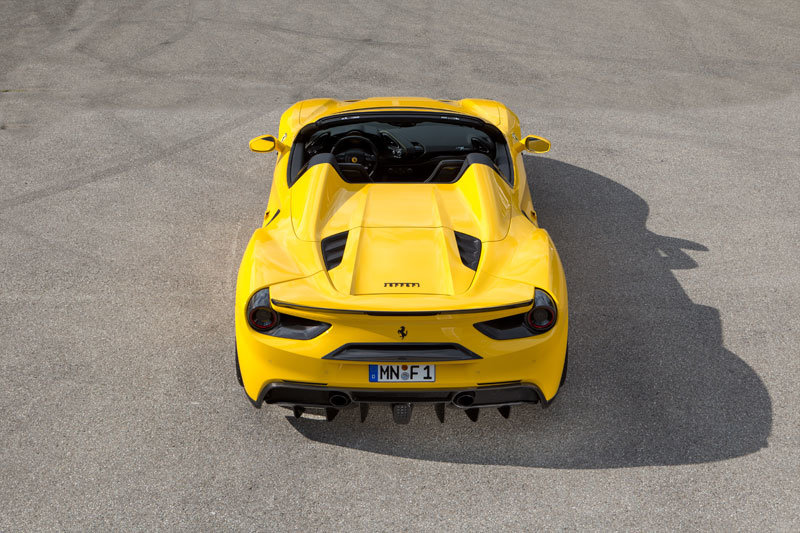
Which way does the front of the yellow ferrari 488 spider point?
away from the camera
